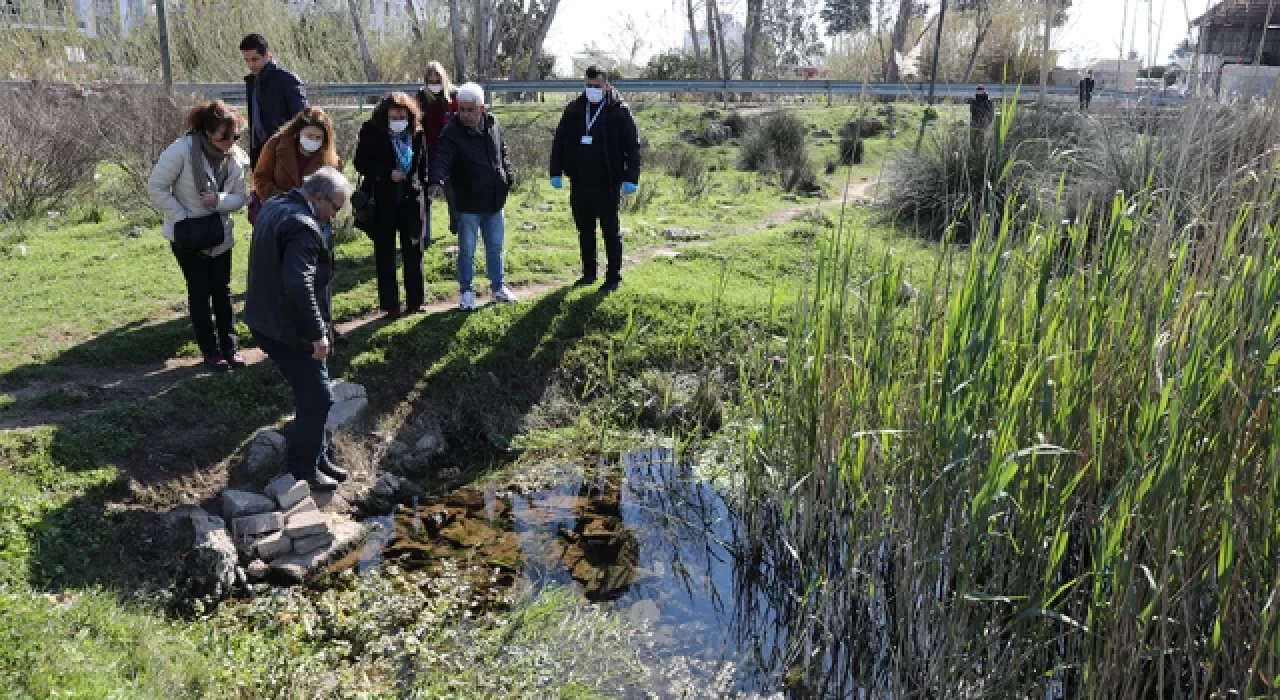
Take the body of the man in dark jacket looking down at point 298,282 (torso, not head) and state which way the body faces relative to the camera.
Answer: to the viewer's right

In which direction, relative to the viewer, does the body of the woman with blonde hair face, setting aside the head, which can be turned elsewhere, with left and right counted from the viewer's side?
facing the viewer

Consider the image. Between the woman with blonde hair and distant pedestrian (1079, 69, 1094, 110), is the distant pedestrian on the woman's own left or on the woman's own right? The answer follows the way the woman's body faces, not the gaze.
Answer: on the woman's own left

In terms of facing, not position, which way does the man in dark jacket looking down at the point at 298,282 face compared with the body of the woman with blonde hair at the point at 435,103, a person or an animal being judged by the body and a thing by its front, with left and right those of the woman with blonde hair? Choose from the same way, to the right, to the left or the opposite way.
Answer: to the left

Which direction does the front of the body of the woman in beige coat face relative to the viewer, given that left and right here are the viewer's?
facing the viewer and to the right of the viewer

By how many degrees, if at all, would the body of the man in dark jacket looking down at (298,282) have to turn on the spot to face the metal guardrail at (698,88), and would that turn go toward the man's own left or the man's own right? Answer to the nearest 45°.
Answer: approximately 45° to the man's own left

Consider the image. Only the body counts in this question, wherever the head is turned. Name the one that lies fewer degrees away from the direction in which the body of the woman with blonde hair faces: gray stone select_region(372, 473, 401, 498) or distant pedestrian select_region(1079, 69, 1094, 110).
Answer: the gray stone

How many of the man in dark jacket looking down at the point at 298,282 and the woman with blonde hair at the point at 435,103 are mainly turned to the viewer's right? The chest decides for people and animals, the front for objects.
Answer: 1

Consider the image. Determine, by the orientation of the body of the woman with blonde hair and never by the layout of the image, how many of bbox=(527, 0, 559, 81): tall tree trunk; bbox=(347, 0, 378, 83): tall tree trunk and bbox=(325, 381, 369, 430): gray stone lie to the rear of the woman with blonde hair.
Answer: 2
